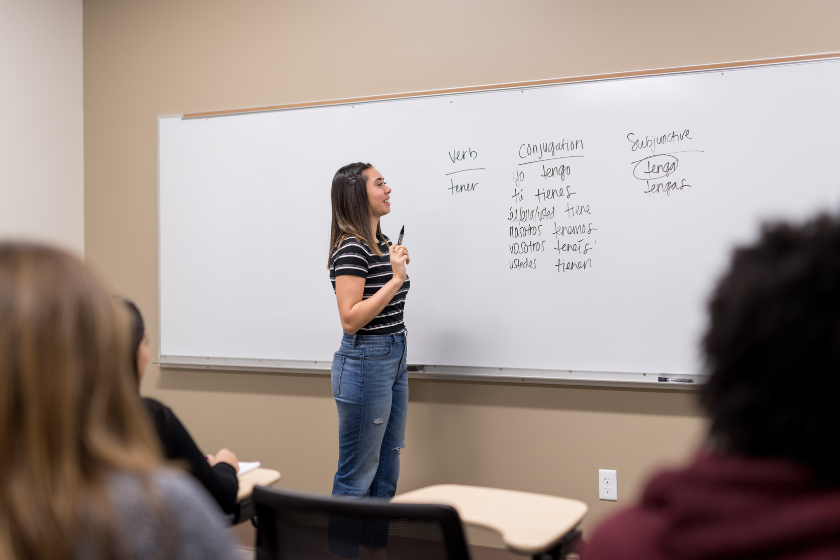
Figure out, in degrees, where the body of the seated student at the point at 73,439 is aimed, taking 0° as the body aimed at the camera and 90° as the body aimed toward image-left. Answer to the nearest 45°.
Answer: approximately 180°

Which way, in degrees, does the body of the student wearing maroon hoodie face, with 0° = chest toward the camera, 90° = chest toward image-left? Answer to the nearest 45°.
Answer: approximately 180°

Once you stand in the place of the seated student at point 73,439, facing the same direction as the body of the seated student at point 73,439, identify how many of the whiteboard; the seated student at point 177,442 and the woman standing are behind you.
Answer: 0

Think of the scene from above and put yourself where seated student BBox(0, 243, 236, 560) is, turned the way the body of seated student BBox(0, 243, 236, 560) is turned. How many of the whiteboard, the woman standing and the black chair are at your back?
0

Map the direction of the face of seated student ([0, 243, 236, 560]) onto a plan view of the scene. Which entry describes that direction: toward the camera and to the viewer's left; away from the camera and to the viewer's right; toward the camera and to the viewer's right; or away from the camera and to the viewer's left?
away from the camera and to the viewer's right

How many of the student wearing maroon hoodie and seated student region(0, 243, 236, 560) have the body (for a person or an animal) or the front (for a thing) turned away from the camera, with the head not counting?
2

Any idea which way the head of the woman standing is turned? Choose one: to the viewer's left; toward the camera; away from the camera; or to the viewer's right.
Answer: to the viewer's right

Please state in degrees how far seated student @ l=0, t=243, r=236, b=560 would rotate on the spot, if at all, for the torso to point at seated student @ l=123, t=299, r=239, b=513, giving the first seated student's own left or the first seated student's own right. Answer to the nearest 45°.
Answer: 0° — they already face them

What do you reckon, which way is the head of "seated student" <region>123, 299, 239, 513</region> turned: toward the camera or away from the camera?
away from the camera

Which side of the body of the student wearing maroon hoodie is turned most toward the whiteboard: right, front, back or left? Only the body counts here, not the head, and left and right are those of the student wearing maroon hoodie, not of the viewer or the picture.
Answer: front

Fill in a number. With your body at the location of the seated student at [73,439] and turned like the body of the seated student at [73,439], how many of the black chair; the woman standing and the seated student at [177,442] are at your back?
0

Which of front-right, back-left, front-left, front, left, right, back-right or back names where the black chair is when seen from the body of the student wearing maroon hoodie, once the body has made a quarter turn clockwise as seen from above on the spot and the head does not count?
back-left
